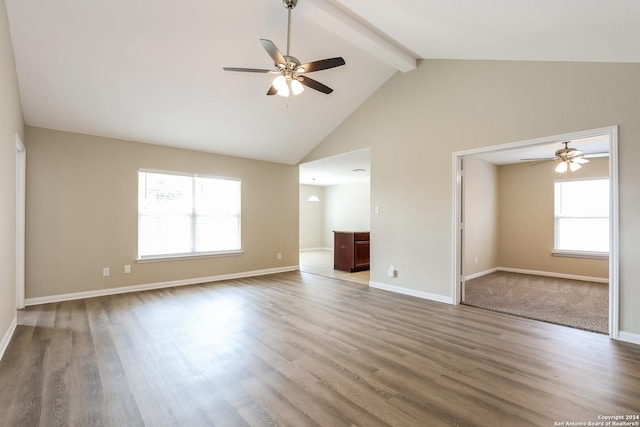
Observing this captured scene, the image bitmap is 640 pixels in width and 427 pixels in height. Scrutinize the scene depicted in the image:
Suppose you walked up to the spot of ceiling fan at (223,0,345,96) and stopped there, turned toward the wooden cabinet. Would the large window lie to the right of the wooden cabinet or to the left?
left

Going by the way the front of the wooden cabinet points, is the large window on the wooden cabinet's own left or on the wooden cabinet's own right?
on the wooden cabinet's own right

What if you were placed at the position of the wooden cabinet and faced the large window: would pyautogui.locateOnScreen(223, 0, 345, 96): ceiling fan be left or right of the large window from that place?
left

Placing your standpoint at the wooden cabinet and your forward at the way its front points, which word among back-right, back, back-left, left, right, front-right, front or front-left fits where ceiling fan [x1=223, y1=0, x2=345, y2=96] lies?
front-right

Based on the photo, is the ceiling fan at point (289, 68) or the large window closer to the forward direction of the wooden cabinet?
the ceiling fan
